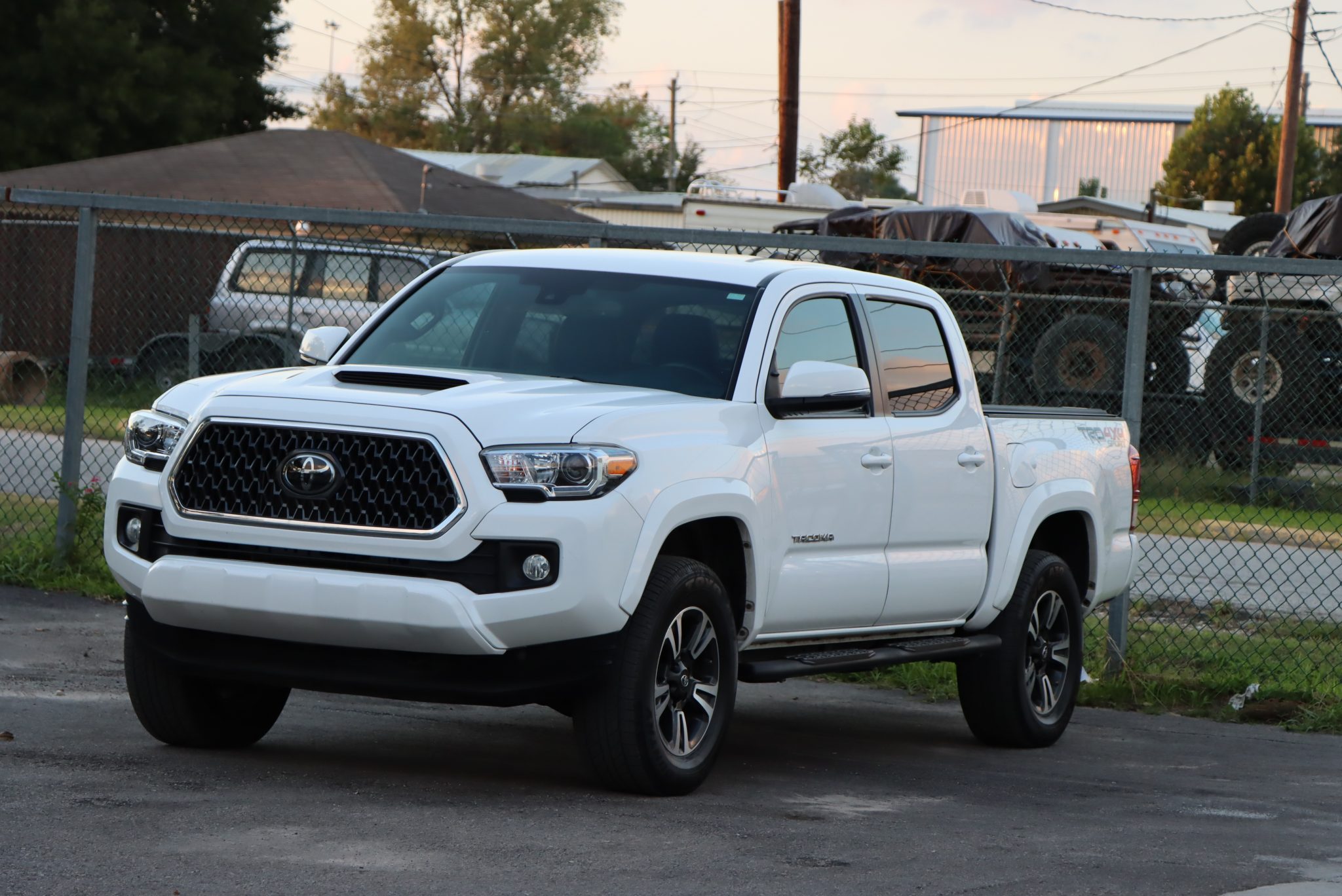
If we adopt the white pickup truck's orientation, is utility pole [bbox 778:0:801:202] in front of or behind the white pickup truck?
behind

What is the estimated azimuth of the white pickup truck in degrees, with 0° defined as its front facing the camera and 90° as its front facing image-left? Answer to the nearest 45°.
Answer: approximately 45°

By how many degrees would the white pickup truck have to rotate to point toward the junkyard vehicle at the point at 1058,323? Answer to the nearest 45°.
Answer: approximately 135° to its right
